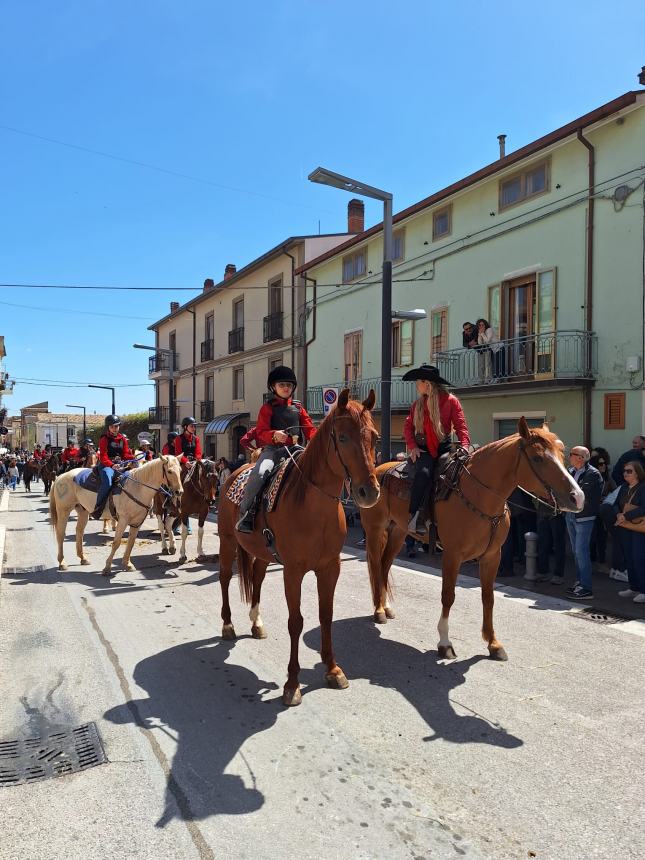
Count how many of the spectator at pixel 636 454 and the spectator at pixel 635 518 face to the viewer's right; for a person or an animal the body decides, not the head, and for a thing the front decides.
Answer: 0

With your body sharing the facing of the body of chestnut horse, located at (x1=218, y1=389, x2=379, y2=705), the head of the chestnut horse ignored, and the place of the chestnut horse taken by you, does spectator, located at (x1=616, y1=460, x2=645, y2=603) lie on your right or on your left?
on your left

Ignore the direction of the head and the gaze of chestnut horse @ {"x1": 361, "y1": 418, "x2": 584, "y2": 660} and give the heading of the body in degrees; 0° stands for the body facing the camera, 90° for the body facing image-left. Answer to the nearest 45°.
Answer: approximately 315°

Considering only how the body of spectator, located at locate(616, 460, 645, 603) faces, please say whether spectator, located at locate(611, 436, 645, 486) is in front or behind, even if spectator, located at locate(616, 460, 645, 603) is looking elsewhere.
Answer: behind

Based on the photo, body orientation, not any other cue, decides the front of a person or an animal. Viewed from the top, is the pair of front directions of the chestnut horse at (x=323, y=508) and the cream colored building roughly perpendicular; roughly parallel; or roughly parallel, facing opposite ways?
roughly perpendicular

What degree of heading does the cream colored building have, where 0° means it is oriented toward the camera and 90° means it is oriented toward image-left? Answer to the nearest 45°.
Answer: approximately 45°
